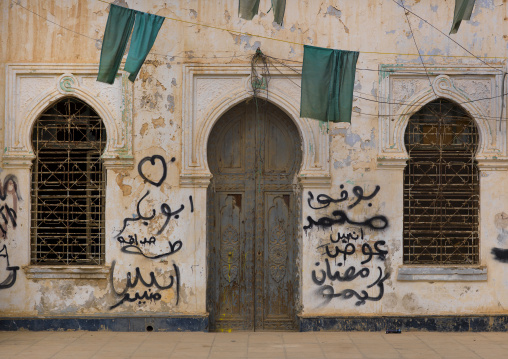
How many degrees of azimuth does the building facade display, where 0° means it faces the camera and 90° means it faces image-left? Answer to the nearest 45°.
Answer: approximately 0°
